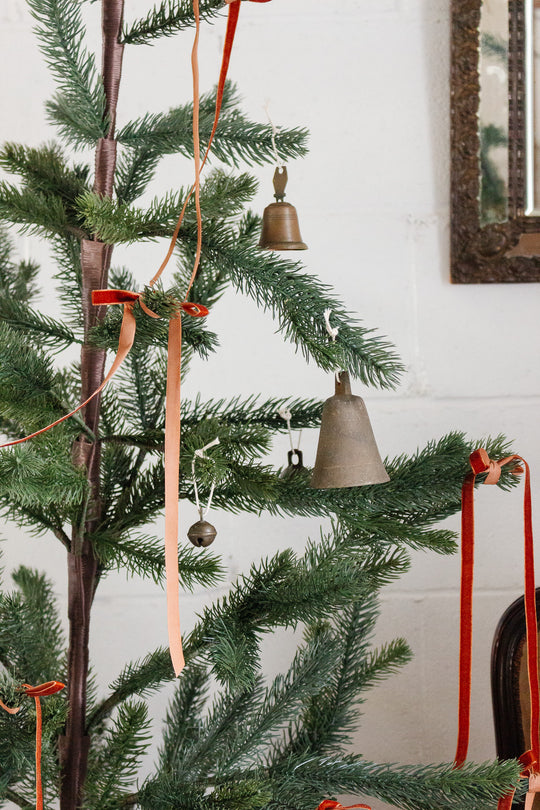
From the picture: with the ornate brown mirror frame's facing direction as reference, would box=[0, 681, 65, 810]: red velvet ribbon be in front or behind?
in front

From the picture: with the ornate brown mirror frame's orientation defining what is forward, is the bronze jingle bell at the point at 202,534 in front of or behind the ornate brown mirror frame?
in front

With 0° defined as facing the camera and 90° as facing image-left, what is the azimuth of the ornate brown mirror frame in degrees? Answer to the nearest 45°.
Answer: approximately 0°

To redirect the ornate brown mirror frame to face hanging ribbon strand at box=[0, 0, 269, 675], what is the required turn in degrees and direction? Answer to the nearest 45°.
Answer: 0° — it already faces it
